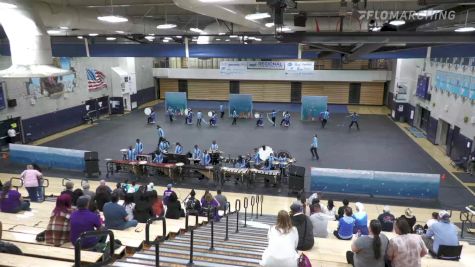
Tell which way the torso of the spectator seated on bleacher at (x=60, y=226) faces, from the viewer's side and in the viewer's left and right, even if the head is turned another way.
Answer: facing away from the viewer and to the right of the viewer

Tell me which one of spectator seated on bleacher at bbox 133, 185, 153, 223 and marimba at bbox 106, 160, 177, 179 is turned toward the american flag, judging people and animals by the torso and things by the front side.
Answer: the spectator seated on bleacher

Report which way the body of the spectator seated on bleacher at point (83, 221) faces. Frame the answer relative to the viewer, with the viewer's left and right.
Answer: facing away from the viewer and to the right of the viewer

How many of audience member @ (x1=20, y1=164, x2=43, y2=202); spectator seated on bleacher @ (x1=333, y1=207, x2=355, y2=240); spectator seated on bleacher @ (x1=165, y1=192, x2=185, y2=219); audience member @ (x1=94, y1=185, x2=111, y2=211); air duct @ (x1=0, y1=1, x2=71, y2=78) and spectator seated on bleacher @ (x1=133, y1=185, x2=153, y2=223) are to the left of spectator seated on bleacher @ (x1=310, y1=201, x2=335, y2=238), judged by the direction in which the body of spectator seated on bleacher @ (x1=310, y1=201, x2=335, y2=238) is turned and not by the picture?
5

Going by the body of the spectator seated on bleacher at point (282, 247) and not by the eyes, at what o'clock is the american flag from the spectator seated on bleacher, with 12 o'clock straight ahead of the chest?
The american flag is roughly at 11 o'clock from the spectator seated on bleacher.

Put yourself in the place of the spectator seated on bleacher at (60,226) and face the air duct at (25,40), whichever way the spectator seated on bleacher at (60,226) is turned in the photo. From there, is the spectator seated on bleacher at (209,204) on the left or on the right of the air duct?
right

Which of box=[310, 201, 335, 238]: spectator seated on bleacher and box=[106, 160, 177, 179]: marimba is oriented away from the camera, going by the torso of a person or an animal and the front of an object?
the spectator seated on bleacher

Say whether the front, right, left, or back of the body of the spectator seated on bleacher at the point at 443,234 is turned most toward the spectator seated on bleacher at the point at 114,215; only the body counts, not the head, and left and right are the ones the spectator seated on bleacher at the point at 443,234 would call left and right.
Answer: left

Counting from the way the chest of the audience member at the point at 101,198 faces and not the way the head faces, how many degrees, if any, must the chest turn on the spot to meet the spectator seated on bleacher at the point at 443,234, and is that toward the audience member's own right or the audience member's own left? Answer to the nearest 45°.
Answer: approximately 135° to the audience member's own right

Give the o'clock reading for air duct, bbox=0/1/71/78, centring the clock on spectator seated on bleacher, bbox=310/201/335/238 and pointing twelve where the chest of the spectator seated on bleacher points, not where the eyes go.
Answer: The air duct is roughly at 9 o'clock from the spectator seated on bleacher.

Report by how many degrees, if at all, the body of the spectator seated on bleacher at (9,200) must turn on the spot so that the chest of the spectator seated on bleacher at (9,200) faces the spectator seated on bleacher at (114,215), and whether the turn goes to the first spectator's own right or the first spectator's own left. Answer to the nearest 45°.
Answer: approximately 90° to the first spectator's own right

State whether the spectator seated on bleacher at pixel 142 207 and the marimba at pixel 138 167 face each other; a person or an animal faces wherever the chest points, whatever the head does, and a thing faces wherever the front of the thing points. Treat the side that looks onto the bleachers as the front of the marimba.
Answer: yes
